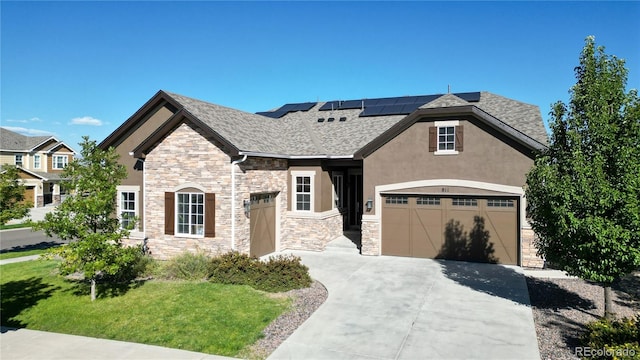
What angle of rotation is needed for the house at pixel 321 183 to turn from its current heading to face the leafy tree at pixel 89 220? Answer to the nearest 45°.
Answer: approximately 45° to its right

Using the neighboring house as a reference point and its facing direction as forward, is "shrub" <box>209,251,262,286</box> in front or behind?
in front

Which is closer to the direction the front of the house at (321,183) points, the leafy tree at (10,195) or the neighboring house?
the leafy tree

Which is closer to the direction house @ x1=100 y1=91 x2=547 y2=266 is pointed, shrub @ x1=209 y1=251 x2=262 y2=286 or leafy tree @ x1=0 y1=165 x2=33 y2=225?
the shrub

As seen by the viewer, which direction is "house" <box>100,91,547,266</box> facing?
toward the camera

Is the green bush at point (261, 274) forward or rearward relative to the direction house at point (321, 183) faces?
forward

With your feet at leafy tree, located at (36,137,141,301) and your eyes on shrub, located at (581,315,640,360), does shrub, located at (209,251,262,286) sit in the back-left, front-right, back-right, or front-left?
front-left

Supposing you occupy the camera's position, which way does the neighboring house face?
facing the viewer and to the right of the viewer

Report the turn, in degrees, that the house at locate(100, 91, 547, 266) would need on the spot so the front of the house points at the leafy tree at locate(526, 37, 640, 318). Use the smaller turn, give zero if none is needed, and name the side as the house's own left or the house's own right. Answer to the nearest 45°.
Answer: approximately 45° to the house's own left

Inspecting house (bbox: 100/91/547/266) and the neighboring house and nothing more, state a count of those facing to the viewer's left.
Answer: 0

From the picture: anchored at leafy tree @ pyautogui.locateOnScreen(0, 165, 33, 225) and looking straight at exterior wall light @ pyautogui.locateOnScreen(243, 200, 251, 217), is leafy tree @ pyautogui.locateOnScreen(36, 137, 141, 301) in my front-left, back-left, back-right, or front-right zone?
front-right
